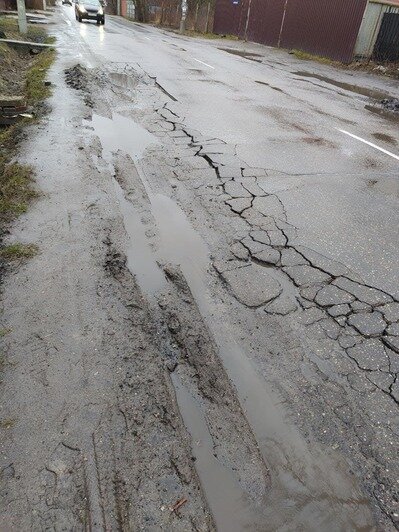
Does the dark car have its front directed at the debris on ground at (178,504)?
yes

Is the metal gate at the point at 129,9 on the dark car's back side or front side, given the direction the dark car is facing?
on the back side

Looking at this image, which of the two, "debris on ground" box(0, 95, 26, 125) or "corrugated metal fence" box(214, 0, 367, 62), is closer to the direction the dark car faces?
the debris on ground

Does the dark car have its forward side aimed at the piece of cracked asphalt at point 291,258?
yes

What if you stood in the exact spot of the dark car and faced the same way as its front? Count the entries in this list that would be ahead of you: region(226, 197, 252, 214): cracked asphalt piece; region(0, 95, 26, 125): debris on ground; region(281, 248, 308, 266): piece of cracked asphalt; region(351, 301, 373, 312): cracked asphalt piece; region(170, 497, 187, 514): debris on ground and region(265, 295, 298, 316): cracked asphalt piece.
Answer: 6

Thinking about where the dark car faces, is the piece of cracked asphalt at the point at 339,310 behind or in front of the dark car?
in front

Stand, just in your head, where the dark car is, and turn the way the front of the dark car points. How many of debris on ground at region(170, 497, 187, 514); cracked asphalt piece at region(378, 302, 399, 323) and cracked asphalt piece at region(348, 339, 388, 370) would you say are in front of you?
3

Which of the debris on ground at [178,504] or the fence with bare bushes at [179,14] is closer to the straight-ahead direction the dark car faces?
the debris on ground

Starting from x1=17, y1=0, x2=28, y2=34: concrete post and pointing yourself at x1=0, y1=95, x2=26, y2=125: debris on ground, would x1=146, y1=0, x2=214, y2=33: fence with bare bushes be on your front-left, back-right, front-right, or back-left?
back-left

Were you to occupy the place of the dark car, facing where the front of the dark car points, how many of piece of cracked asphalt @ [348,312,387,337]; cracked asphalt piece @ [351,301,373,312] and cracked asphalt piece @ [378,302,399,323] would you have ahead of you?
3

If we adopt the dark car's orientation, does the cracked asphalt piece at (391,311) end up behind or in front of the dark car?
in front

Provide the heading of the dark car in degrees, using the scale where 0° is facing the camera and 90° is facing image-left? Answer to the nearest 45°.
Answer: approximately 0°

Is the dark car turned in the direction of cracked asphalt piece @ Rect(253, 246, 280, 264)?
yes
